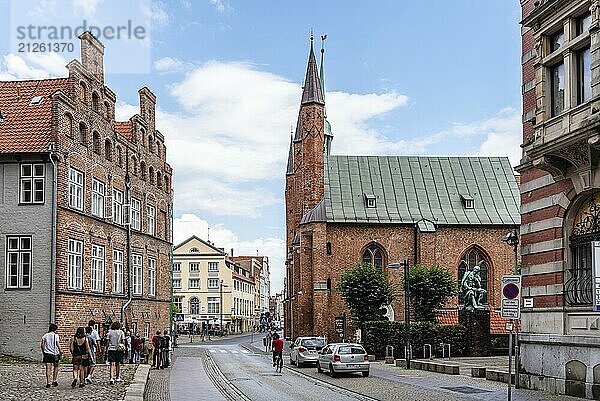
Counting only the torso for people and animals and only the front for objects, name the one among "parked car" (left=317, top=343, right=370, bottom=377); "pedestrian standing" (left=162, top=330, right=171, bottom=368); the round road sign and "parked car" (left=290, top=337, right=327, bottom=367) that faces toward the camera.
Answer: the round road sign

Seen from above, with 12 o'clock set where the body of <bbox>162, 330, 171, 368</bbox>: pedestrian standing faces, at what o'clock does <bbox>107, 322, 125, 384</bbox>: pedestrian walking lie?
<bbox>107, 322, 125, 384</bbox>: pedestrian walking is roughly at 6 o'clock from <bbox>162, 330, 171, 368</bbox>: pedestrian standing.

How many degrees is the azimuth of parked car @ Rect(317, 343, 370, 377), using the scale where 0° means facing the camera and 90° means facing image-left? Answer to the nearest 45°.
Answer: approximately 135°

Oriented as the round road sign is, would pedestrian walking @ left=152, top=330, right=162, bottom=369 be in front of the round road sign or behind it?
behind

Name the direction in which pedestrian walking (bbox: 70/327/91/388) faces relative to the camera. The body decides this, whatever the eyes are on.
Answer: away from the camera

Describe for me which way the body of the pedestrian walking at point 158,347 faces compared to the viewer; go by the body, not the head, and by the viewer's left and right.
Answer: facing away from the viewer

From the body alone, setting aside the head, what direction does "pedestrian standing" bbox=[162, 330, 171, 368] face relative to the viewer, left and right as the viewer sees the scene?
facing away from the viewer

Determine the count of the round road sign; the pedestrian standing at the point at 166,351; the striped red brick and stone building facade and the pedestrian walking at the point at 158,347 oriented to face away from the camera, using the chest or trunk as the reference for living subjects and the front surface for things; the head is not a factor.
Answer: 2

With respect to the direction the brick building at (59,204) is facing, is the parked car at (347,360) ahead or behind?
ahead

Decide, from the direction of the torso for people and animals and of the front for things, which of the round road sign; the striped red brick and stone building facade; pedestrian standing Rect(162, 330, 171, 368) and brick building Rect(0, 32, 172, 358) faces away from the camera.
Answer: the pedestrian standing

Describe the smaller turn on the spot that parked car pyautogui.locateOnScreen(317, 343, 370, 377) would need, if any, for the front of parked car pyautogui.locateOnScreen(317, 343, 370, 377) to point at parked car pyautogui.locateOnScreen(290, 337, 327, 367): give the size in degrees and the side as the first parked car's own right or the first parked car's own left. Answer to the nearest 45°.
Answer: approximately 45° to the first parked car's own right
